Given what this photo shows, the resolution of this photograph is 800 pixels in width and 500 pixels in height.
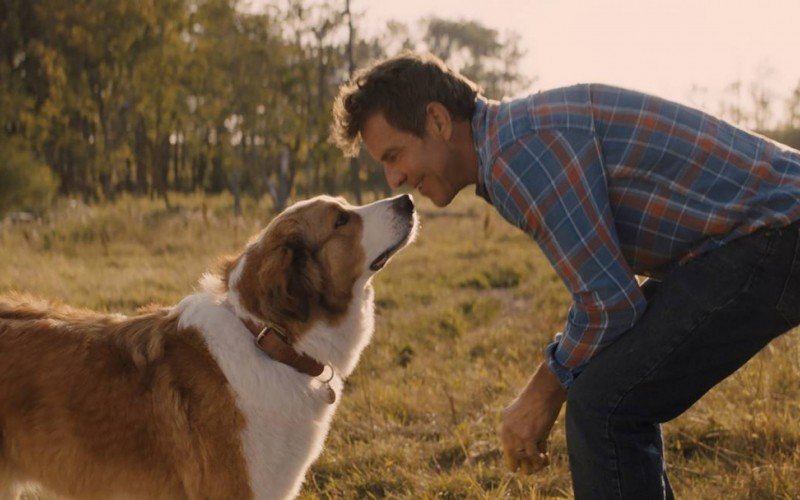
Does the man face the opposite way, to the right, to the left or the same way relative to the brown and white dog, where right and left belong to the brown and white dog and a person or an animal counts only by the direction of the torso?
the opposite way

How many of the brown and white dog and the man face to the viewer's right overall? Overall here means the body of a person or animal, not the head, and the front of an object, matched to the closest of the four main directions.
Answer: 1

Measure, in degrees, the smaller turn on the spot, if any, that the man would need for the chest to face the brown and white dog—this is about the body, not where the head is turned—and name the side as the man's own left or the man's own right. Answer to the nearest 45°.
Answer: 0° — they already face it

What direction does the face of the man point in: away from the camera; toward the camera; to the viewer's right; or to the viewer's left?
to the viewer's left

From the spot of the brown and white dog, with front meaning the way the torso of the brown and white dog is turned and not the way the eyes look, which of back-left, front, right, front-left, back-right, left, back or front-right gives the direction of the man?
front-right

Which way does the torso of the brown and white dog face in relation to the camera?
to the viewer's right

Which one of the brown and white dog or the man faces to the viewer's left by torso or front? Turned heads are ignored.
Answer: the man

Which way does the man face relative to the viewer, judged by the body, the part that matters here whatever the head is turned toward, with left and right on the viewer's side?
facing to the left of the viewer
